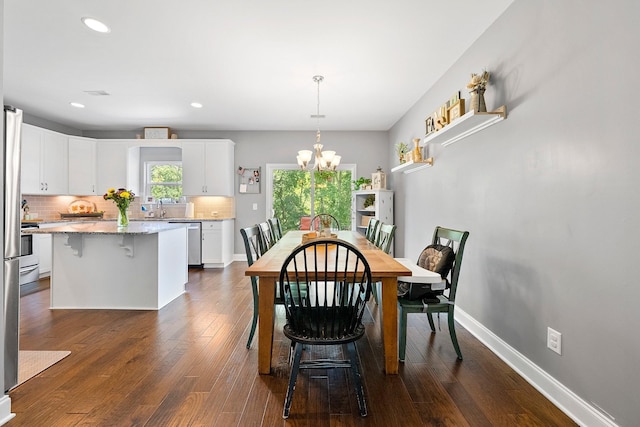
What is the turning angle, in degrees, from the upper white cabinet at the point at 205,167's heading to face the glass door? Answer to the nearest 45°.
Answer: approximately 90° to its left

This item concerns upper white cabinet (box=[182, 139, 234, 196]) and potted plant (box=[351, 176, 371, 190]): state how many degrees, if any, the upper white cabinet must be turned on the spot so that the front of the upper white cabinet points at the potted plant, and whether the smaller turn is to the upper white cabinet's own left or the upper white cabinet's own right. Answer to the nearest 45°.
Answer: approximately 90° to the upper white cabinet's own left

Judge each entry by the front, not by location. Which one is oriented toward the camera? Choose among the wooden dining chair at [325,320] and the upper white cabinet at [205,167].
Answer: the upper white cabinet

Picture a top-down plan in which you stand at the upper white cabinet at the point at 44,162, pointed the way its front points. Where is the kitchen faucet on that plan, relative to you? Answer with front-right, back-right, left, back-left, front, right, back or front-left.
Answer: front-left

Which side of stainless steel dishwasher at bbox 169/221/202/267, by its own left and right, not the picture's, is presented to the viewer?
front

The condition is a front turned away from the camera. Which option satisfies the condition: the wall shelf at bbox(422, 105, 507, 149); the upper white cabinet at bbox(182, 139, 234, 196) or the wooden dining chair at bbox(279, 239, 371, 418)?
the wooden dining chair

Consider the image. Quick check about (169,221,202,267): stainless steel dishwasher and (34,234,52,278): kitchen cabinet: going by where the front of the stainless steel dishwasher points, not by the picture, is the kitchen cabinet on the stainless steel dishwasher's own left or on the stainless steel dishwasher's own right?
on the stainless steel dishwasher's own right

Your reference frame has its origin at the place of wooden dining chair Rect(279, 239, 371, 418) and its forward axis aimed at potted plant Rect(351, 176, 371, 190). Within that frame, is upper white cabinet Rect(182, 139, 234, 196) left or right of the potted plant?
left

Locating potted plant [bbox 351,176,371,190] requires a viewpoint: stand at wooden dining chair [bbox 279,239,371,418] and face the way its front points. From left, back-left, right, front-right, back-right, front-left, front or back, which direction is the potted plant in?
front

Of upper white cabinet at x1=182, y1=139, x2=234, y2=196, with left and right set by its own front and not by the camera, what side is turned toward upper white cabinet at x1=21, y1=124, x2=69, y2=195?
right

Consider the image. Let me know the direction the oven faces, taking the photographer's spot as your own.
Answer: facing the viewer and to the right of the viewer

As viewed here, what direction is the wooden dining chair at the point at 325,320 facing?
away from the camera

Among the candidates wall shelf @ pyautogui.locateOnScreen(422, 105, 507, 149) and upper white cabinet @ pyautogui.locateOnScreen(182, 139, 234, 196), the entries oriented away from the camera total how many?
0

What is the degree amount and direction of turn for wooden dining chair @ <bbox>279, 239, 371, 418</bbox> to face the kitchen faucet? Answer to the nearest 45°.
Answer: approximately 45° to its left

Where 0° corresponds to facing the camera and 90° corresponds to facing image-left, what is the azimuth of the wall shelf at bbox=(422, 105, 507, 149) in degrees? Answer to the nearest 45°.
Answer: approximately 45°
